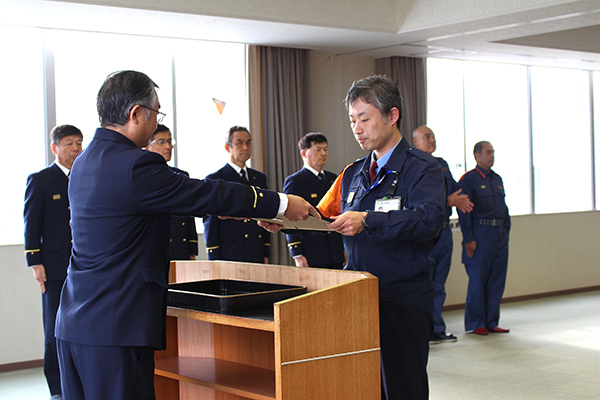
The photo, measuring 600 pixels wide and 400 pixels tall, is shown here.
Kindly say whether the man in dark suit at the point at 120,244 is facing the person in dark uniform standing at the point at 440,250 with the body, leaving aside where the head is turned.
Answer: yes

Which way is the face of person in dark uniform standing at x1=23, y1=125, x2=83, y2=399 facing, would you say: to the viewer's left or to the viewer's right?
to the viewer's right

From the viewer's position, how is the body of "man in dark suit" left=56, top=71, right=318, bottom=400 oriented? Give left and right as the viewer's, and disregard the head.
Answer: facing away from the viewer and to the right of the viewer

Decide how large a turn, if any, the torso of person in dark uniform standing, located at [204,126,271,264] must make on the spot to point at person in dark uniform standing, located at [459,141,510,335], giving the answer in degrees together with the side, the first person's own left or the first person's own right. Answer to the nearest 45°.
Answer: approximately 45° to the first person's own left

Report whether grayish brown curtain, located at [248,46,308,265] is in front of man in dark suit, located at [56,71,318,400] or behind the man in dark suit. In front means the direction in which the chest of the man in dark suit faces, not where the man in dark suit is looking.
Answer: in front

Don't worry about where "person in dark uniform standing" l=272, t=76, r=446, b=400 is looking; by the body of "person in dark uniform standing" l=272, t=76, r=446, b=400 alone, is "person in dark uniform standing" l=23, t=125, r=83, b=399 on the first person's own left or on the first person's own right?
on the first person's own right

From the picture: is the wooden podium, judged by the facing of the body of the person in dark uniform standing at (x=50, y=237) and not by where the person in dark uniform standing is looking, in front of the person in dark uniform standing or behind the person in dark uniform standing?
in front

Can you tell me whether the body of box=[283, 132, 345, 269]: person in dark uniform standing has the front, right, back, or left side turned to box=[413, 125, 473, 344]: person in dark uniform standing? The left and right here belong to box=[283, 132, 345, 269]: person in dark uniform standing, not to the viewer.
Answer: left

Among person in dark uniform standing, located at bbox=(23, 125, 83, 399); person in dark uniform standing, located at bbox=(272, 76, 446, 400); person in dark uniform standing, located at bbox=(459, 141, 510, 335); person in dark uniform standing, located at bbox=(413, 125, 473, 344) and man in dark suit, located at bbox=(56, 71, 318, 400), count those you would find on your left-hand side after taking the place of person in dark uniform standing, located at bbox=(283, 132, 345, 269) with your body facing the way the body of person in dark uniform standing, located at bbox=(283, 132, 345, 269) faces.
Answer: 2

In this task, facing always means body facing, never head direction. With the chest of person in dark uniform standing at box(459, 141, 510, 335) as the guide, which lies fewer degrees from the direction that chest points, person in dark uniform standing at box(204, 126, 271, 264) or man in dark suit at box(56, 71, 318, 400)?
the man in dark suit

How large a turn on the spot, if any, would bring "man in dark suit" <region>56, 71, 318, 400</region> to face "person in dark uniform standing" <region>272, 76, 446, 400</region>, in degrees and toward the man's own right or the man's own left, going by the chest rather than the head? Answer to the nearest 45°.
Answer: approximately 45° to the man's own right

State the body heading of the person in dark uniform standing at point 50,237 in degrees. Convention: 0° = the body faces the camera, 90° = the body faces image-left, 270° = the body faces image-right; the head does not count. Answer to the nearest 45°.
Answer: approximately 315°
